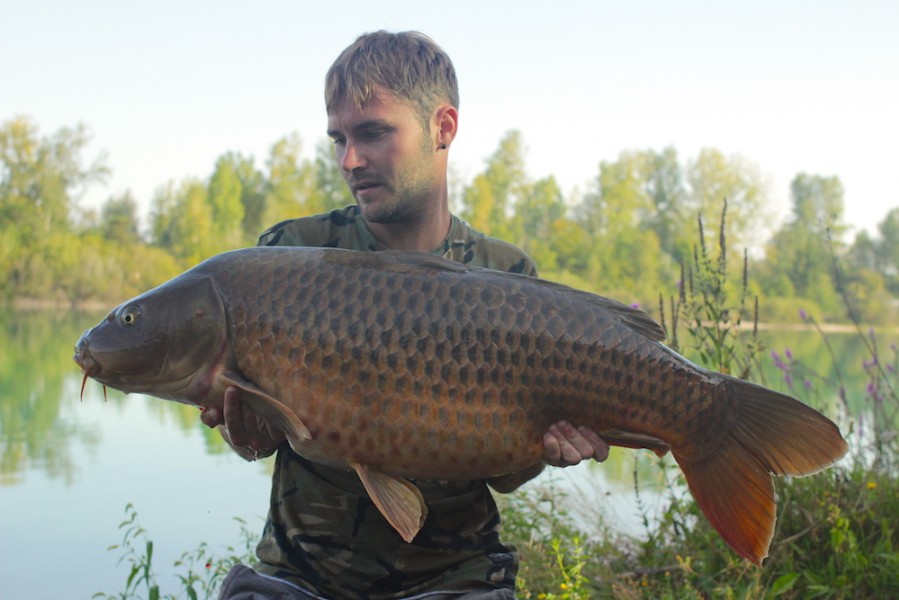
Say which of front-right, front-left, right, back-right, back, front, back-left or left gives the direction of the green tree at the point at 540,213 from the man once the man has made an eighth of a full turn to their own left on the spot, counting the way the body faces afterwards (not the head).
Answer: back-left

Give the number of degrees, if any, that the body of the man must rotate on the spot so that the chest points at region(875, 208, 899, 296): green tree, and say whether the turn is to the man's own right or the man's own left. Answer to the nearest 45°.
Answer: approximately 135° to the man's own left

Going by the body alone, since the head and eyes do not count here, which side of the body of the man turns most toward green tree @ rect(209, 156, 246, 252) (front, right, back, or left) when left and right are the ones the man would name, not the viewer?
back

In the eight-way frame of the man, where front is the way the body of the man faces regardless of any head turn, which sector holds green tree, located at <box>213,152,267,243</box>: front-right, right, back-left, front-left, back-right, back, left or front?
back

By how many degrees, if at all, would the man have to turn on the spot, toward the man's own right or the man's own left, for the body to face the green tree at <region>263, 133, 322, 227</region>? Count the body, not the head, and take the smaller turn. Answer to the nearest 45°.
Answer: approximately 180°

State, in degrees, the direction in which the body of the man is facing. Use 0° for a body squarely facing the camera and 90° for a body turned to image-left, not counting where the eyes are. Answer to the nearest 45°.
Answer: approximately 0°

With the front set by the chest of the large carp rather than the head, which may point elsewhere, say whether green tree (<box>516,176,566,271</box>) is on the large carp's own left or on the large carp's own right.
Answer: on the large carp's own right

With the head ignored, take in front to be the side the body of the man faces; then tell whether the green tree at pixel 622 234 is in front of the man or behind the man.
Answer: behind

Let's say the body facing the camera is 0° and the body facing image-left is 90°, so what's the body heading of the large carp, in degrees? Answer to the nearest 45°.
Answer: approximately 90°

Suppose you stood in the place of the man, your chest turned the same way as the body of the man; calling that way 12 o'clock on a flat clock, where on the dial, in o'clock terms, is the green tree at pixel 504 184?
The green tree is roughly at 6 o'clock from the man.

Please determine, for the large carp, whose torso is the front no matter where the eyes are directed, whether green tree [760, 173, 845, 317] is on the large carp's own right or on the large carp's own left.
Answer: on the large carp's own right

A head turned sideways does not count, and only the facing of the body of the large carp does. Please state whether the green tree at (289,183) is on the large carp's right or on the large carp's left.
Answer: on the large carp's right

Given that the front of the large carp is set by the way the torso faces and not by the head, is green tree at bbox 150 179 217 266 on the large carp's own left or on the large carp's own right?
on the large carp's own right
